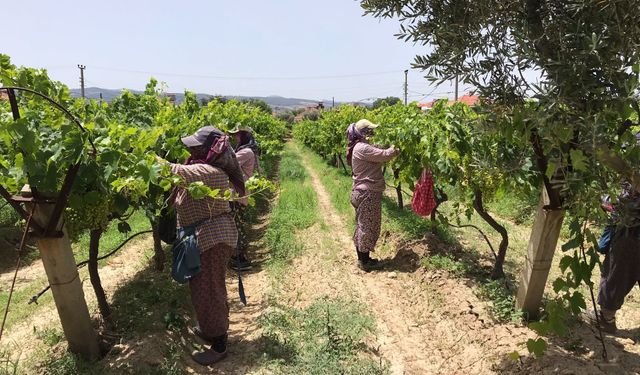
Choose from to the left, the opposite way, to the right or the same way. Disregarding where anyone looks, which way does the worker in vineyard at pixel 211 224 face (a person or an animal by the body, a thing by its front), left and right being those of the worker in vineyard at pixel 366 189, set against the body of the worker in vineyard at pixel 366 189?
the opposite way

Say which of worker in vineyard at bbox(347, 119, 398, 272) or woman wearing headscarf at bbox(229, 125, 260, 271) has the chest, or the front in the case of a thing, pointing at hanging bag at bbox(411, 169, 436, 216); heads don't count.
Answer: the worker in vineyard

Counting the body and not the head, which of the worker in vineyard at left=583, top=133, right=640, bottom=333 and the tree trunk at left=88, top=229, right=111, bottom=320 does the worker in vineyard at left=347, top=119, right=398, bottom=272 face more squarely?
the worker in vineyard

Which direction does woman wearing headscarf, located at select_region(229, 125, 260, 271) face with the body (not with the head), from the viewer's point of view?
to the viewer's left

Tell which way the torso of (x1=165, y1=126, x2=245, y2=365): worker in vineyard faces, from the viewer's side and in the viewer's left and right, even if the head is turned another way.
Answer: facing to the left of the viewer

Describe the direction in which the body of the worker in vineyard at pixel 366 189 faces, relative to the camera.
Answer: to the viewer's right

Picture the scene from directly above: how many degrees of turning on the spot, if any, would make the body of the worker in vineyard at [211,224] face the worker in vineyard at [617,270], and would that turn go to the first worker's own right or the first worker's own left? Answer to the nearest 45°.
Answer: approximately 180°

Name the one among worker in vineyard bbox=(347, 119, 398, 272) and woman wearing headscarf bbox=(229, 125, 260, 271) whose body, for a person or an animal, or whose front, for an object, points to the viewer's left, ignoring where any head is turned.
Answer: the woman wearing headscarf

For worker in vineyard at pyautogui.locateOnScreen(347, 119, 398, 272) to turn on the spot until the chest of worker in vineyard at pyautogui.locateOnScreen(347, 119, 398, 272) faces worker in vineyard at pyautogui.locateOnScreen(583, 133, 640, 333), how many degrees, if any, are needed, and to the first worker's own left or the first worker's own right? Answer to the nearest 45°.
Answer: approximately 45° to the first worker's own right

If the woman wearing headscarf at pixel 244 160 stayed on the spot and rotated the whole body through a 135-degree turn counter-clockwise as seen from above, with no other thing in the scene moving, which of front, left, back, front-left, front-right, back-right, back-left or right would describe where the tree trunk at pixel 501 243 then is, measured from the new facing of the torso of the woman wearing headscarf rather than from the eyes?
front

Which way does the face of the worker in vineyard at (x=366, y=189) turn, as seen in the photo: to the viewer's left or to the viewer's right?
to the viewer's right

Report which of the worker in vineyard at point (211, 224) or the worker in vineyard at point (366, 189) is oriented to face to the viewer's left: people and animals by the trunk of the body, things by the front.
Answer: the worker in vineyard at point (211, 224)

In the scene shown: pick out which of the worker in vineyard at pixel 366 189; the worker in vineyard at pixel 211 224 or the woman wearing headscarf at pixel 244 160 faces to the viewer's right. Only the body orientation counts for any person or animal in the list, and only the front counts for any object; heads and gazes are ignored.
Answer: the worker in vineyard at pixel 366 189

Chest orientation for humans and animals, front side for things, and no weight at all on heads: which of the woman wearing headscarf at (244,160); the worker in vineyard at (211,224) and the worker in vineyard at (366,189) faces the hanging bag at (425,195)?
the worker in vineyard at (366,189)

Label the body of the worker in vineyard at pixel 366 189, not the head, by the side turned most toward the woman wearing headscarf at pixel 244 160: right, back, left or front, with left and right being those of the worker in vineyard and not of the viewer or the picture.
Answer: back
